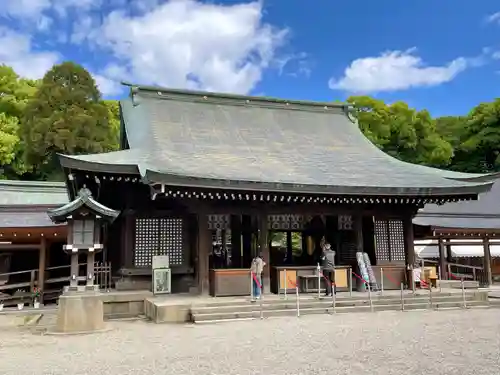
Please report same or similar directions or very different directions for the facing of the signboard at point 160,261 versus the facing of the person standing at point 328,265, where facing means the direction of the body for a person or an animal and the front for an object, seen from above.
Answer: very different directions

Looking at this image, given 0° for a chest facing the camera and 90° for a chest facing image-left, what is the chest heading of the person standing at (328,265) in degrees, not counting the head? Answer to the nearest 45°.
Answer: approximately 180°

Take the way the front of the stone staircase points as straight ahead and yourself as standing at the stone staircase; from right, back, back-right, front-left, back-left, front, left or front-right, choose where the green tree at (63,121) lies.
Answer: back-right

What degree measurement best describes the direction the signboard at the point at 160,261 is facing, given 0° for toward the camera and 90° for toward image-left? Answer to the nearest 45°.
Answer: approximately 0°

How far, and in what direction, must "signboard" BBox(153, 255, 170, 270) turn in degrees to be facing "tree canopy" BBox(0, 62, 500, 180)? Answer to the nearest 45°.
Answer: approximately 180°

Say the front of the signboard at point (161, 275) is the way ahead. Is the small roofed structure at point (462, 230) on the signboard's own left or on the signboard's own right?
on the signboard's own left

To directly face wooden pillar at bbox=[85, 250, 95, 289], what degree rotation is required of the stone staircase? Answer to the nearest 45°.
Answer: approximately 45° to its right

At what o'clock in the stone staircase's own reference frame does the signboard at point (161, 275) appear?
The signboard is roughly at 3 o'clock from the stone staircase.

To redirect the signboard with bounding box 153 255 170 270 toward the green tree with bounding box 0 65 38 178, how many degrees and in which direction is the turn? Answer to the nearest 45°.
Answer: approximately 135° to its right
